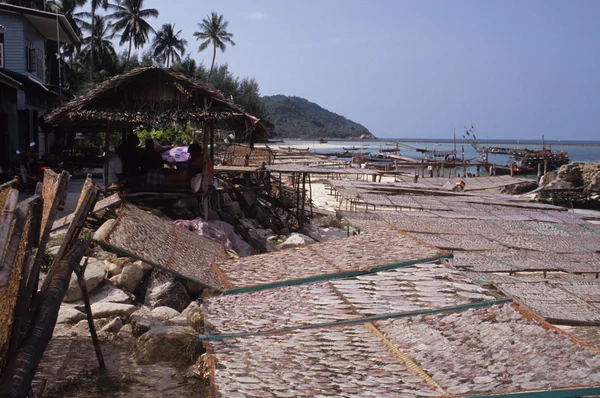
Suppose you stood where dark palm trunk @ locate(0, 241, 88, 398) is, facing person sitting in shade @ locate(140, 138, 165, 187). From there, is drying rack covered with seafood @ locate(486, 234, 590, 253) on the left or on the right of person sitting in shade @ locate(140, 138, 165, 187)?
right

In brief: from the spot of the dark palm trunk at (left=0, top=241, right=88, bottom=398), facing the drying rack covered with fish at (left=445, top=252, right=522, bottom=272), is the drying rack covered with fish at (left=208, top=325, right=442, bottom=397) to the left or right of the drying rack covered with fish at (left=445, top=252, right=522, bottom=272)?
right
